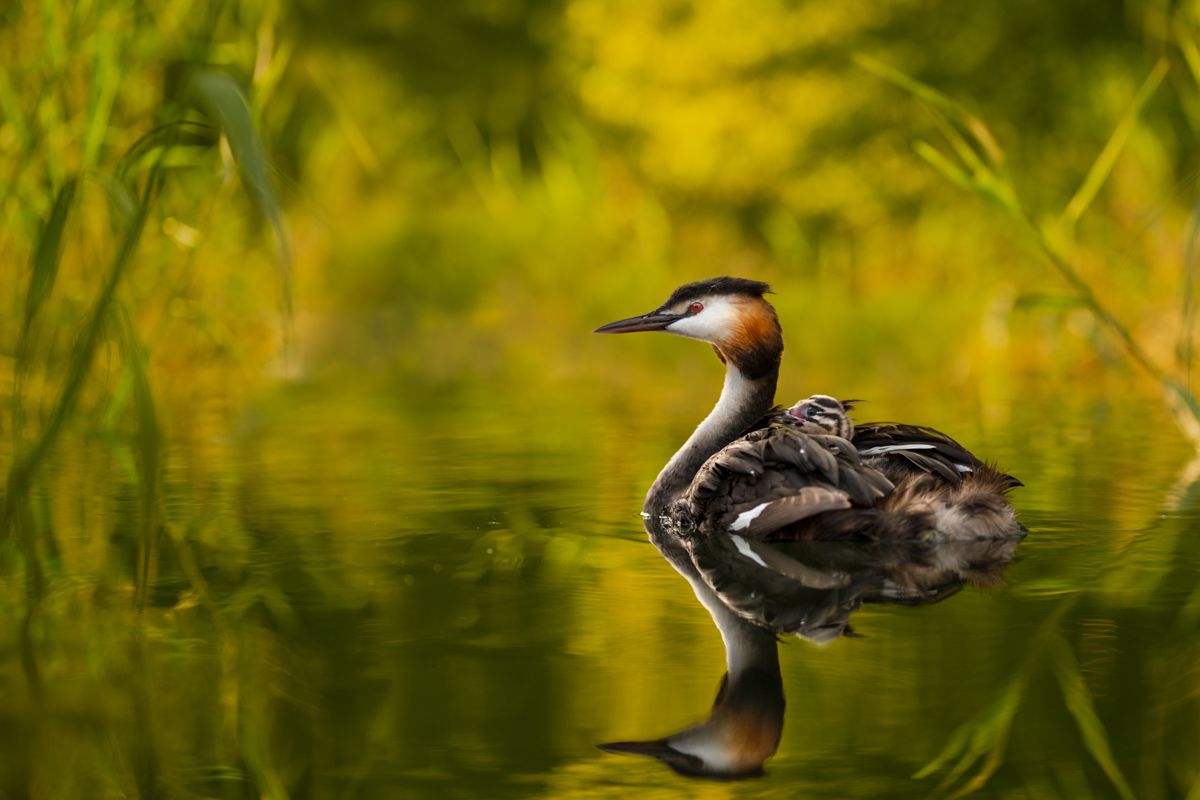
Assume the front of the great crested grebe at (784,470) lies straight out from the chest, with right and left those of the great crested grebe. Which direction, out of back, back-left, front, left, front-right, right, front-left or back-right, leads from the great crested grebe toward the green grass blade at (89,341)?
front-left

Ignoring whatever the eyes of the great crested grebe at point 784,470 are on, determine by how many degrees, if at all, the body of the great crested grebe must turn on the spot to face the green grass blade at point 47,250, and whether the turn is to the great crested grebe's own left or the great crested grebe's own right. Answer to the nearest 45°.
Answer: approximately 45° to the great crested grebe's own left

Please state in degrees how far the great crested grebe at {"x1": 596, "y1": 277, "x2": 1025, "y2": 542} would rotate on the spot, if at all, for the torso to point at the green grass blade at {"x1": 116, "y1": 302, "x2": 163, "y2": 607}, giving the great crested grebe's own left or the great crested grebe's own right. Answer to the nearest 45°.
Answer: approximately 45° to the great crested grebe's own left

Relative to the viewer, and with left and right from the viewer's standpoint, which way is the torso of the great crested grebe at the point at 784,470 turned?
facing to the left of the viewer
